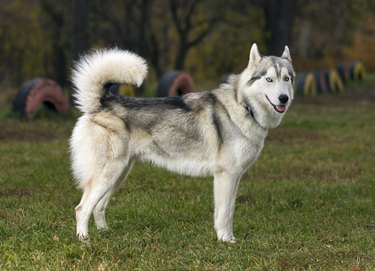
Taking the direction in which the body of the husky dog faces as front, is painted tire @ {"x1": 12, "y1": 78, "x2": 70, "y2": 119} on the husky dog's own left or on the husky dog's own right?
on the husky dog's own left

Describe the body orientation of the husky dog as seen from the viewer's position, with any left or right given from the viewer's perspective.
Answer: facing to the right of the viewer

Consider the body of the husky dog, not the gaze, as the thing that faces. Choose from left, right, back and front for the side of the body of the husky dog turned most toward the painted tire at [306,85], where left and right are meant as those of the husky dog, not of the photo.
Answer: left

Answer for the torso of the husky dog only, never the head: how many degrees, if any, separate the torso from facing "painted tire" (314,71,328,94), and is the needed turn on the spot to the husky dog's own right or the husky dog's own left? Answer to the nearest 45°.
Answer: approximately 90° to the husky dog's own left

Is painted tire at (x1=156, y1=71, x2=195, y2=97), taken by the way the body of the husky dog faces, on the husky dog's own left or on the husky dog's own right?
on the husky dog's own left
